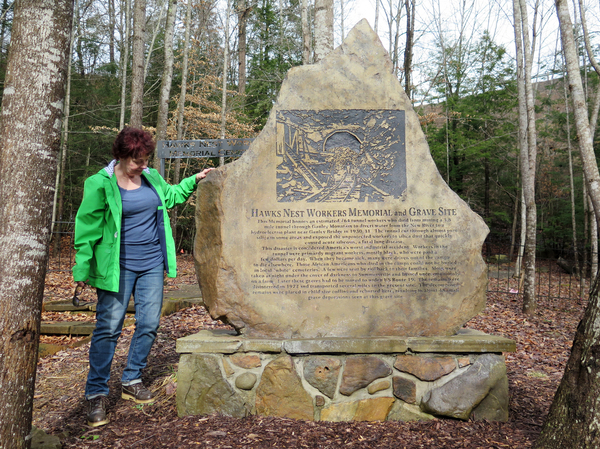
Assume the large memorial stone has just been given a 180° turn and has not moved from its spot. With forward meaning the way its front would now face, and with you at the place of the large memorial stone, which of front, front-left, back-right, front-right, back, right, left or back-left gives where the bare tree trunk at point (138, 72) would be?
front-left

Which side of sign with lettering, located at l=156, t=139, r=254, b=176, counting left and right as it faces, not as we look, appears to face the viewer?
front

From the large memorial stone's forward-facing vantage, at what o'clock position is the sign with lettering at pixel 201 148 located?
The sign with lettering is roughly at 5 o'clock from the large memorial stone.

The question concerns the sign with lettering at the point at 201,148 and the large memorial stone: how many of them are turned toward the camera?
2

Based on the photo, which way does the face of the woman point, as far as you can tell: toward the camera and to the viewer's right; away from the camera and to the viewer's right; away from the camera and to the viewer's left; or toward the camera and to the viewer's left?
toward the camera and to the viewer's right

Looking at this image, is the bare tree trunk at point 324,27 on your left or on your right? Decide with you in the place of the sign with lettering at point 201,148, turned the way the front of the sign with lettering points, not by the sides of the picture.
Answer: on your left

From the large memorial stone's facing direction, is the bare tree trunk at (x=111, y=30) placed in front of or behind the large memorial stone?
behind

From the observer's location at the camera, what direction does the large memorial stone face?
facing the viewer

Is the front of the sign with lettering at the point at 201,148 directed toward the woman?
yes

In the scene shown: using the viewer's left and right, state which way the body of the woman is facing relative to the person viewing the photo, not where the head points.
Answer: facing the viewer and to the right of the viewer

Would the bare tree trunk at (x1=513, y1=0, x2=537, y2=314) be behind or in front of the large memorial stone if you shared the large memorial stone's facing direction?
behind
